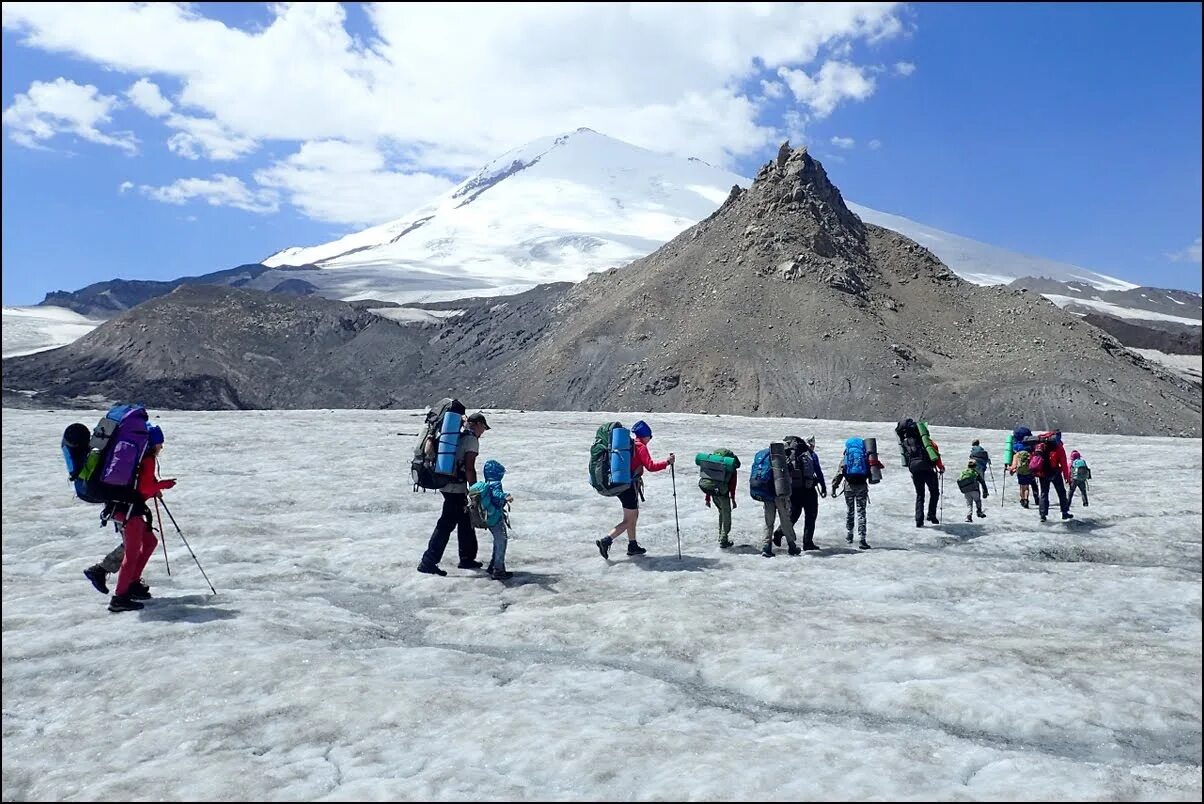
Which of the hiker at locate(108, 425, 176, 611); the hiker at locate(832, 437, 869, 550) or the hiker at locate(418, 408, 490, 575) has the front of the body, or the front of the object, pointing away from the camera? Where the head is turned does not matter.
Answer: the hiker at locate(832, 437, 869, 550)

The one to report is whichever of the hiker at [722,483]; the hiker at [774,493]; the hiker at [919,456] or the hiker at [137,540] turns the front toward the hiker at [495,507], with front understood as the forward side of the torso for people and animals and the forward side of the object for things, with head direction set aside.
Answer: the hiker at [137,540]

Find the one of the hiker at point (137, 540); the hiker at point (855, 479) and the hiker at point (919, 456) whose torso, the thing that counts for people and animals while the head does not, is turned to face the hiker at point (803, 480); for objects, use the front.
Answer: the hiker at point (137, 540)

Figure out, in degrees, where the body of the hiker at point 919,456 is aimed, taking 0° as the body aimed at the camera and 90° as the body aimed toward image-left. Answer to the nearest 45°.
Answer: approximately 225°

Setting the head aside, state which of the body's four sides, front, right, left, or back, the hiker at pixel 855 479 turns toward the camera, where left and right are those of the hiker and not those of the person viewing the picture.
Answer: back

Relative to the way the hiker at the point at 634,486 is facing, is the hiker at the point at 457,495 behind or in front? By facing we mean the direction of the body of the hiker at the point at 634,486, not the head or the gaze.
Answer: behind

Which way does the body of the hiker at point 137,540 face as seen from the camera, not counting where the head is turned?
to the viewer's right

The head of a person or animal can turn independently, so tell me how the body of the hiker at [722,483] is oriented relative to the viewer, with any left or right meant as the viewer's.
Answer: facing away from the viewer and to the right of the viewer

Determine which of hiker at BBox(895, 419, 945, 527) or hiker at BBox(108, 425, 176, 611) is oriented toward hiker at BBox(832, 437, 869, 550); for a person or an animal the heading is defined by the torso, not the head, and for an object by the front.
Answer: hiker at BBox(108, 425, 176, 611)
